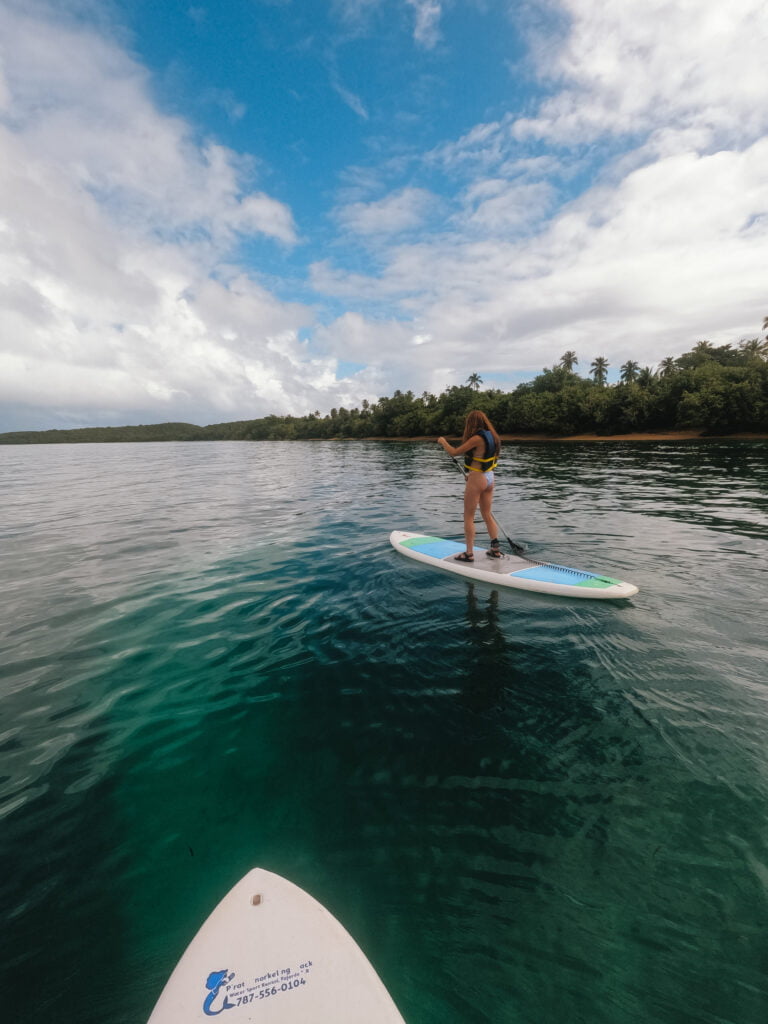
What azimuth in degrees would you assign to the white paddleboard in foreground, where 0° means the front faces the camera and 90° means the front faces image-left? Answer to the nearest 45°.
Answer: approximately 180°

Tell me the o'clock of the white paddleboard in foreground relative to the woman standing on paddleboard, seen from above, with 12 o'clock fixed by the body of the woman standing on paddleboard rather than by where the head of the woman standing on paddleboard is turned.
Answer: The white paddleboard in foreground is roughly at 8 o'clock from the woman standing on paddleboard.

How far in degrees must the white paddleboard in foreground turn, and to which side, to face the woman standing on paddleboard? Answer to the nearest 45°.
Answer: approximately 45° to its right

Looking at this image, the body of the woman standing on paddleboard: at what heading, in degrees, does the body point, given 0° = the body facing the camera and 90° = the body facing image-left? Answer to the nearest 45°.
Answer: approximately 135°

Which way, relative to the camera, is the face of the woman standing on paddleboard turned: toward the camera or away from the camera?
away from the camera

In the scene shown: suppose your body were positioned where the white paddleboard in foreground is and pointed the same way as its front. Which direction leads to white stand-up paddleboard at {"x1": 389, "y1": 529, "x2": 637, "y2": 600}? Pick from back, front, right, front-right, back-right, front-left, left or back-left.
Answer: front-right

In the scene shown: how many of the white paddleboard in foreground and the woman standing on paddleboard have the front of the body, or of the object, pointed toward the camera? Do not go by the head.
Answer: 0
